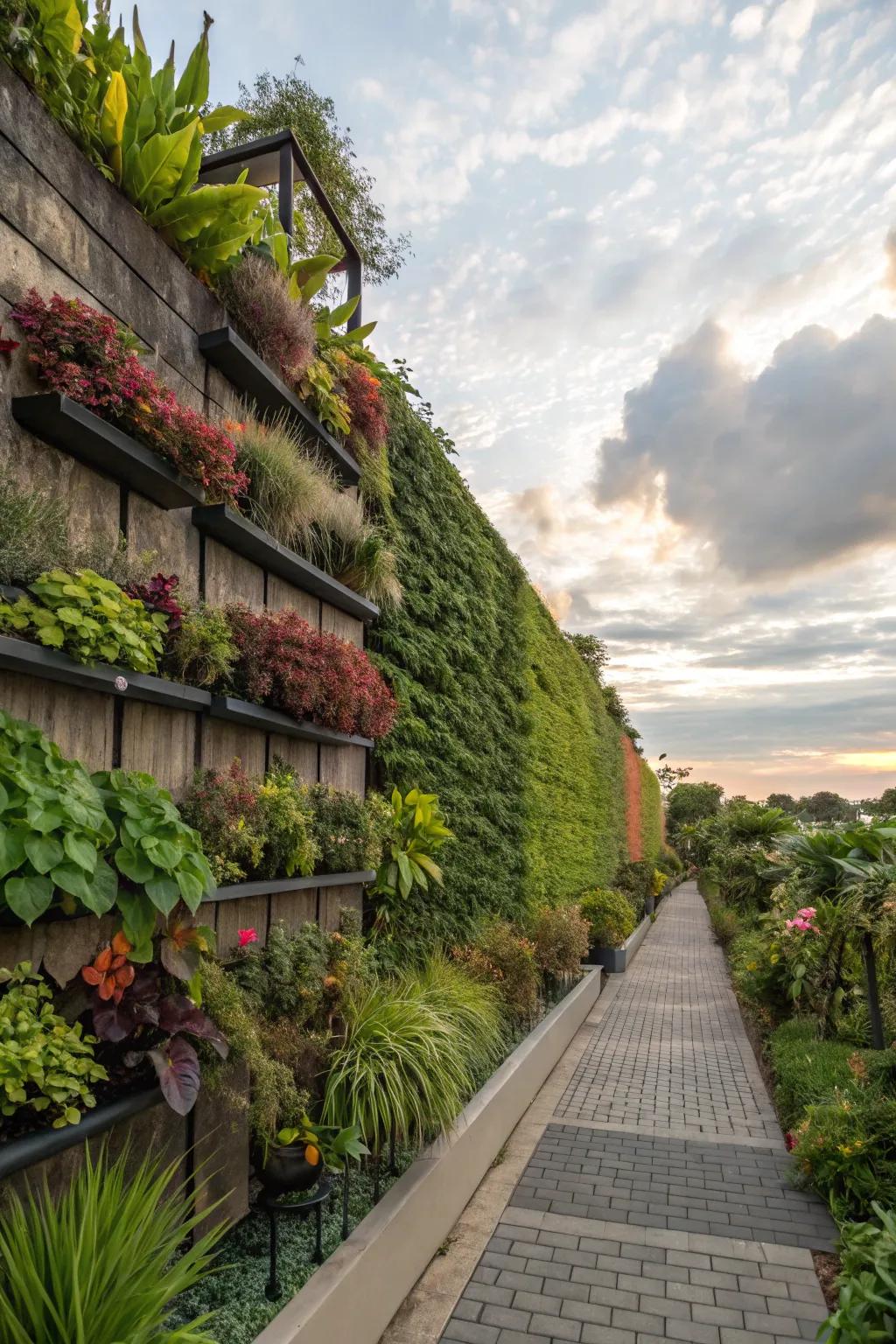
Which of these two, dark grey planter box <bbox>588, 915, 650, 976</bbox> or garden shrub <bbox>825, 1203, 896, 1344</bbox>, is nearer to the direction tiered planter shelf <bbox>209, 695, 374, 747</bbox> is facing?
the garden shrub

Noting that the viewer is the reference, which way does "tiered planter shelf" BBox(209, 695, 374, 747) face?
facing the viewer and to the right of the viewer

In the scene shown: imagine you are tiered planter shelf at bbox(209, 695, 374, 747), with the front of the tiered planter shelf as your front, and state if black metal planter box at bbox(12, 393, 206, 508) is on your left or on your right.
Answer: on your right

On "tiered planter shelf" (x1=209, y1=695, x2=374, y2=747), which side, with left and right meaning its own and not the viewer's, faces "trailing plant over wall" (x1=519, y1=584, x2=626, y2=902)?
left

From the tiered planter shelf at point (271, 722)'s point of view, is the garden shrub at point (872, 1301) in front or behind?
in front

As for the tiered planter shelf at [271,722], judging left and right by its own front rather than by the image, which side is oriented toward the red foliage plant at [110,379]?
right

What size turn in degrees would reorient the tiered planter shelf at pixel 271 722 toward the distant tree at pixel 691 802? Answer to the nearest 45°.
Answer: approximately 90° to its left

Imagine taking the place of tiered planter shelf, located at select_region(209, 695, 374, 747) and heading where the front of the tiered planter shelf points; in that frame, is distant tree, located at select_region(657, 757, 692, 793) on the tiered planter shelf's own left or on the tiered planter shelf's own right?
on the tiered planter shelf's own left
